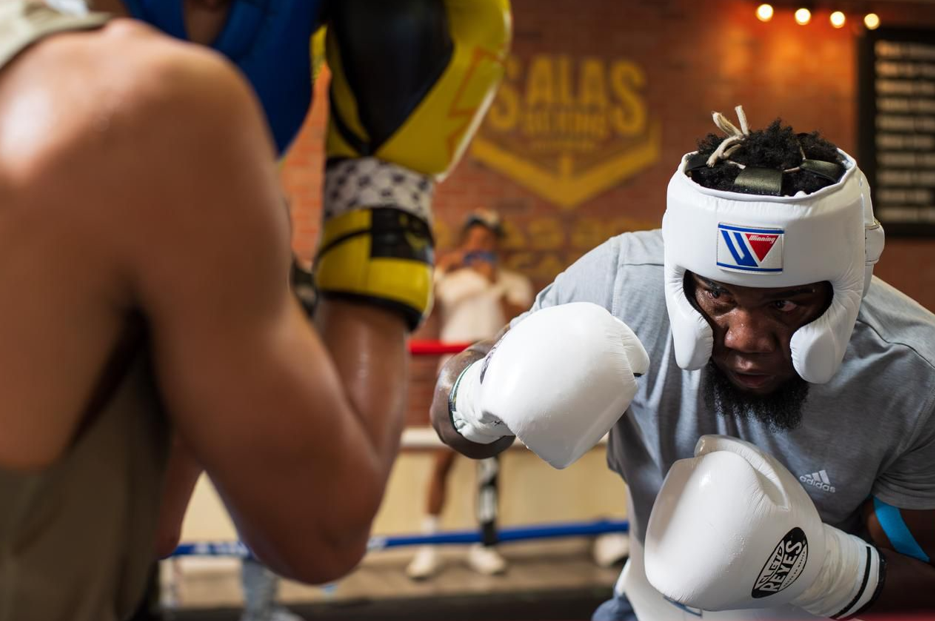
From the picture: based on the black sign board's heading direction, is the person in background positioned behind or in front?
in front

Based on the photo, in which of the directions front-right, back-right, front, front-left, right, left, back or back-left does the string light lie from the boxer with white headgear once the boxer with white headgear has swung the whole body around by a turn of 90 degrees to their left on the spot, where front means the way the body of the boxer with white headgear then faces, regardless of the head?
left

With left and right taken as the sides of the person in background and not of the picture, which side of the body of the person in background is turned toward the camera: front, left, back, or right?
front

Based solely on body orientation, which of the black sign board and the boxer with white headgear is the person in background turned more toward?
the boxer with white headgear

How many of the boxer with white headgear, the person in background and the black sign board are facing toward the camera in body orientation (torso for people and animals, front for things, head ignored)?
3

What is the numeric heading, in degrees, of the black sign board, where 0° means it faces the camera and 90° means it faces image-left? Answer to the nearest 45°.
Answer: approximately 0°

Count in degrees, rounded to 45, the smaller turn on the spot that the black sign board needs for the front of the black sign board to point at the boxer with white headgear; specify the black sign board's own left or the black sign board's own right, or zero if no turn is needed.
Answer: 0° — it already faces them

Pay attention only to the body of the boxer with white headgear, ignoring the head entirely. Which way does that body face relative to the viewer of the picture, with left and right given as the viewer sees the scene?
facing the viewer

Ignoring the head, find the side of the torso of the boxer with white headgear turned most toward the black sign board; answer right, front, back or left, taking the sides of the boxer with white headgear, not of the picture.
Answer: back

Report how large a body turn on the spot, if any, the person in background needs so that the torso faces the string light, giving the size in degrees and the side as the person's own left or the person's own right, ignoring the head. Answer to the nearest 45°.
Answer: approximately 135° to the person's own left

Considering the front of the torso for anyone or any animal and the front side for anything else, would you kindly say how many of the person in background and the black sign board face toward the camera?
2

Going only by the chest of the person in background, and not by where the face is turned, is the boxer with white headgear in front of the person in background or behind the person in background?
in front
